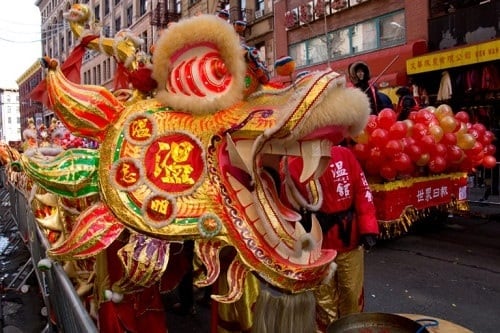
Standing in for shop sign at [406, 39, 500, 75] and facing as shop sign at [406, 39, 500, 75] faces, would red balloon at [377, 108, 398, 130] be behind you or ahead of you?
ahead

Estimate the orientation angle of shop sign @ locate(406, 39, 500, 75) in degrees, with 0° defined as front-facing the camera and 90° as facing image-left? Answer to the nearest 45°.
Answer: approximately 45°

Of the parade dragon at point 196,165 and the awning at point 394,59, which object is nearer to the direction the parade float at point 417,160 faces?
the parade dragon

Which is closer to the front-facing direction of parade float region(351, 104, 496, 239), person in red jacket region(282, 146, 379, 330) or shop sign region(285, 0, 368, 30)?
the person in red jacket

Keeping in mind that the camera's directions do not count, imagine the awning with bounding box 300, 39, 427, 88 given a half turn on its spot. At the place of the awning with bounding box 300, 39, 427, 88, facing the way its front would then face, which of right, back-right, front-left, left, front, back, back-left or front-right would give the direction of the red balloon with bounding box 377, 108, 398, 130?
back-right

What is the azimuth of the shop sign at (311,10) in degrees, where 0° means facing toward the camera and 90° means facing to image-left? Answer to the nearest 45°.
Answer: approximately 45°

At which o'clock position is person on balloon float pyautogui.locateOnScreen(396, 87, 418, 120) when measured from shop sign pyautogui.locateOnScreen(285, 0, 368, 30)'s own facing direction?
The person on balloon float is roughly at 10 o'clock from the shop sign.

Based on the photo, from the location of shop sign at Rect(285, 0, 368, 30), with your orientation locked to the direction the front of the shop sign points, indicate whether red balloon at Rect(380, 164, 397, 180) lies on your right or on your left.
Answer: on your left
